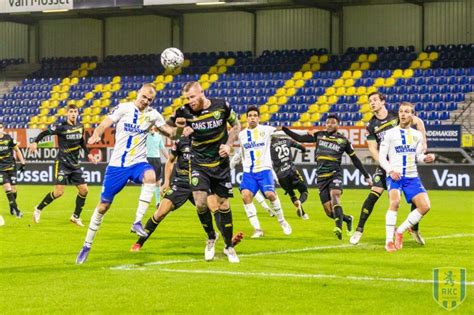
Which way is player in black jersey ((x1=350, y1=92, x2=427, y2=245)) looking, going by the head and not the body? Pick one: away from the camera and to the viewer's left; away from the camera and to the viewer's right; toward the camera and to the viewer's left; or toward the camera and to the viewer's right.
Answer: toward the camera and to the viewer's left

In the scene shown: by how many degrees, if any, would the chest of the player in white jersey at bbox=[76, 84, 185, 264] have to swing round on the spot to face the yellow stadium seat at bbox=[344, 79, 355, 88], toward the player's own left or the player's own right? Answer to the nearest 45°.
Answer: approximately 135° to the player's own left

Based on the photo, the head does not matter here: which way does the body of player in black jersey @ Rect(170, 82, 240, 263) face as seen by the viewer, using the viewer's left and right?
facing the viewer

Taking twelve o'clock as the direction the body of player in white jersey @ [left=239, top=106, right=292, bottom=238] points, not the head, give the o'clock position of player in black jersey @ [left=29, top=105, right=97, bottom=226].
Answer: The player in black jersey is roughly at 4 o'clock from the player in white jersey.

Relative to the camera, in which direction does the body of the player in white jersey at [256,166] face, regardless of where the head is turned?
toward the camera

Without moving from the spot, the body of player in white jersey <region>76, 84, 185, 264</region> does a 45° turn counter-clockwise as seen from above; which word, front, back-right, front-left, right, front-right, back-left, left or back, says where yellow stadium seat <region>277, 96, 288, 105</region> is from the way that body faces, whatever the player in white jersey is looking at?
left

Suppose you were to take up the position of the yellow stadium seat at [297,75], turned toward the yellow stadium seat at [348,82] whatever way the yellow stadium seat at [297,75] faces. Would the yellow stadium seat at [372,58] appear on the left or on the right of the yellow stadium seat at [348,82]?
left

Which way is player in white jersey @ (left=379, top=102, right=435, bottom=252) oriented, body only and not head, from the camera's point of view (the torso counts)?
toward the camera

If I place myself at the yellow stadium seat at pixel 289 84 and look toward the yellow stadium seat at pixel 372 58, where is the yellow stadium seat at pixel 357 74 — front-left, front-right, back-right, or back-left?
front-right

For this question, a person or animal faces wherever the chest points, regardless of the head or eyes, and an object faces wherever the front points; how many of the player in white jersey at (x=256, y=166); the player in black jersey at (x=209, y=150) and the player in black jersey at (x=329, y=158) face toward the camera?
3

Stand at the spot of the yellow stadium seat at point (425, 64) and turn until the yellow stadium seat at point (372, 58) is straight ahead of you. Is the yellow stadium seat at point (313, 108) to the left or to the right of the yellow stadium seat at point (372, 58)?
left

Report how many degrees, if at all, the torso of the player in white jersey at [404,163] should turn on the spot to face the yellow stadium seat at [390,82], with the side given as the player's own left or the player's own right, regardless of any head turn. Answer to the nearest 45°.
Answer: approximately 180°

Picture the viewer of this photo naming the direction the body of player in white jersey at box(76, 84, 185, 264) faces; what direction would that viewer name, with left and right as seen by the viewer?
facing the viewer and to the right of the viewer
